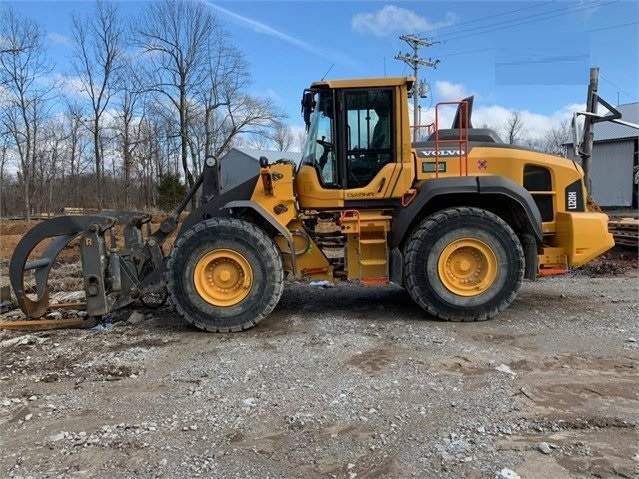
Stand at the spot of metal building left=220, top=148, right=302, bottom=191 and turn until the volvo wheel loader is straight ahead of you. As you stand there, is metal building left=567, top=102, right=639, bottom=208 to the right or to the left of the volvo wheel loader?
left

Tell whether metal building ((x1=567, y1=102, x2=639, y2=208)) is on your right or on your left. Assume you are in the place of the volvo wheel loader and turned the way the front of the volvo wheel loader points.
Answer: on your right

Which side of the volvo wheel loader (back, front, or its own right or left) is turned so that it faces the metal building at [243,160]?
right

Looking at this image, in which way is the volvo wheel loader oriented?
to the viewer's left

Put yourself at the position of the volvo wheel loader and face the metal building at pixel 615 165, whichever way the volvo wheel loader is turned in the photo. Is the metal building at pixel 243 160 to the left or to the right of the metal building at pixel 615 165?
left
